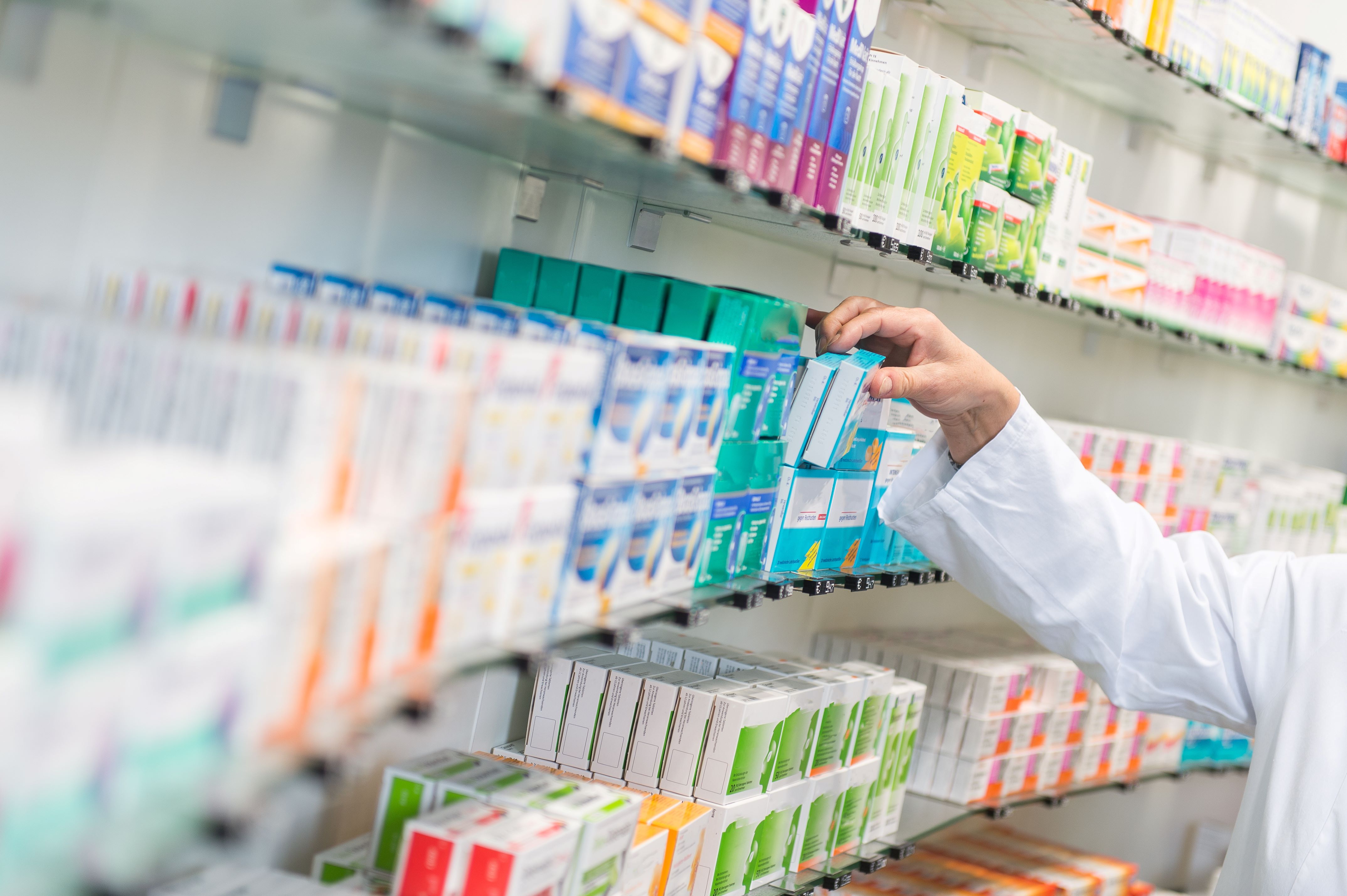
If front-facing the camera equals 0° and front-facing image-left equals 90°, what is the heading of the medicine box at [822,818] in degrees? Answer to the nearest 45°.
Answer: approximately 315°

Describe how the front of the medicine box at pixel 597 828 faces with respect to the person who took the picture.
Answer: facing the viewer and to the right of the viewer

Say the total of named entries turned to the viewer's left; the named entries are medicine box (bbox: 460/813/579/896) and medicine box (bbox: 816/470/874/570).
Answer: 0

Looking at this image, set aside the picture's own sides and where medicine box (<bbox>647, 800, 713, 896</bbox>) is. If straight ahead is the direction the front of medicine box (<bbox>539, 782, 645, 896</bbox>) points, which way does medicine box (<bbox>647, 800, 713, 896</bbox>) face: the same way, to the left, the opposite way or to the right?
the same way

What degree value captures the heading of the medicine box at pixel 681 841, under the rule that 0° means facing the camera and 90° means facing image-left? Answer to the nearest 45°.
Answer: approximately 315°

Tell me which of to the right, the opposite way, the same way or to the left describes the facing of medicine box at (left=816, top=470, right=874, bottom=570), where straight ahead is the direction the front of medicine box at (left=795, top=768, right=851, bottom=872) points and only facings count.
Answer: the same way

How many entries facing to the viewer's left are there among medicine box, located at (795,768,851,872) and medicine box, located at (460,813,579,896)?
0

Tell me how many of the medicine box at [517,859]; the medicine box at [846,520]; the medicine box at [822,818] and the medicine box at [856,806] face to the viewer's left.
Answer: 0

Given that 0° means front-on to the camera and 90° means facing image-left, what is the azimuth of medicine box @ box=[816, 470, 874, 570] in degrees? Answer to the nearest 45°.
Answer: approximately 315°

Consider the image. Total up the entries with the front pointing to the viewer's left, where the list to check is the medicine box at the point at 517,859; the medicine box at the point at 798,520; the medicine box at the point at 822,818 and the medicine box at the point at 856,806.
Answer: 0

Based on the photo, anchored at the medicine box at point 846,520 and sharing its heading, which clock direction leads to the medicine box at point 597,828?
the medicine box at point 597,828 is roughly at 2 o'clock from the medicine box at point 846,520.
